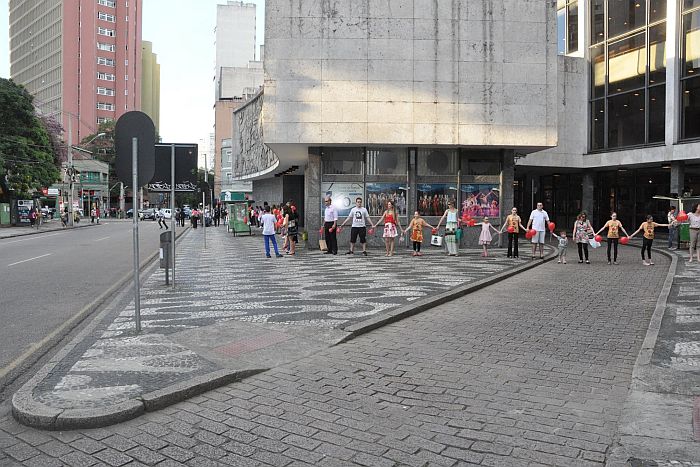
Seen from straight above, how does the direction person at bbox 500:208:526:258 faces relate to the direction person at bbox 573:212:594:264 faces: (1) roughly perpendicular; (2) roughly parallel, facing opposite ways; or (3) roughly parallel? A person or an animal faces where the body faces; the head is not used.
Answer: roughly parallel

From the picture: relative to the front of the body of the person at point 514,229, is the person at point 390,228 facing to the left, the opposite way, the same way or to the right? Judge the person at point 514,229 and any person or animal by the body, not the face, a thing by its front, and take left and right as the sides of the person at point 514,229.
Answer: the same way

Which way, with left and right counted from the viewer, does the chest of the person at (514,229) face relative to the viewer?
facing the viewer

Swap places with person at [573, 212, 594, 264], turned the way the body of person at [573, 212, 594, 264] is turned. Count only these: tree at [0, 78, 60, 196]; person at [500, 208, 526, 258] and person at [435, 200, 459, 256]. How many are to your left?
0

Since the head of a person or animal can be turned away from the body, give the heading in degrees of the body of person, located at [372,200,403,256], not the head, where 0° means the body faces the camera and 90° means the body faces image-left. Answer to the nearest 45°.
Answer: approximately 0°

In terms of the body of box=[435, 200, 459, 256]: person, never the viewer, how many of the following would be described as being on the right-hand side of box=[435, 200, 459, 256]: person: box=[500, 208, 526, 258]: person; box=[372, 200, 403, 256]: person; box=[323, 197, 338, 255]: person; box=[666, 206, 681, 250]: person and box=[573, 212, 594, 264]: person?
2

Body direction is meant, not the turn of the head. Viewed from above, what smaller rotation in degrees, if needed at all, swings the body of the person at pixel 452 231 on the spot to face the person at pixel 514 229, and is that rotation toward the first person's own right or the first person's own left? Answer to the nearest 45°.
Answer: approximately 90° to the first person's own left

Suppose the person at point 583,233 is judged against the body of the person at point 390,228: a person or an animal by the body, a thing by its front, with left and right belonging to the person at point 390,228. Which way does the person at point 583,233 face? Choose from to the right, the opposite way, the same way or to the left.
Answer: the same way

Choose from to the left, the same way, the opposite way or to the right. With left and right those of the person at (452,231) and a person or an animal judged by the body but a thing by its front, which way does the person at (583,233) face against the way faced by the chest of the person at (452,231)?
the same way

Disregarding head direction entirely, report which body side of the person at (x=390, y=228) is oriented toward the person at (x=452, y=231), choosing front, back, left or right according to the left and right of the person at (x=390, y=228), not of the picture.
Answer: left

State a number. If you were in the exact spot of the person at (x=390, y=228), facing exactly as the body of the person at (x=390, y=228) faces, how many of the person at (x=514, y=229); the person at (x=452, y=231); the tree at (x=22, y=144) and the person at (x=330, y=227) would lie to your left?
2

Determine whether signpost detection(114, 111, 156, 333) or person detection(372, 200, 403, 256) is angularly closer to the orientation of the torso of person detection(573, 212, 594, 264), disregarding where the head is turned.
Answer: the signpost

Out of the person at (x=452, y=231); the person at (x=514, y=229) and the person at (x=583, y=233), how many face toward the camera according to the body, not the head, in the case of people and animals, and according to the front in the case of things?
3

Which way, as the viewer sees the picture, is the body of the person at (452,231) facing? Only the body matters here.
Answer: toward the camera

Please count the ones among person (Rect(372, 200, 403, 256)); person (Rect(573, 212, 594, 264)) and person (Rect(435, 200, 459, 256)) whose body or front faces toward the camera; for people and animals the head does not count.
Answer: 3

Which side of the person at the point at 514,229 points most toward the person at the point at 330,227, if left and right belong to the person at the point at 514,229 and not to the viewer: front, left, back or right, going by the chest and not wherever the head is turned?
right

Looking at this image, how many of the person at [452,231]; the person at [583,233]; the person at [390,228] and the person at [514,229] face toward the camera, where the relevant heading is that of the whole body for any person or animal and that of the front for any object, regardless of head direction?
4

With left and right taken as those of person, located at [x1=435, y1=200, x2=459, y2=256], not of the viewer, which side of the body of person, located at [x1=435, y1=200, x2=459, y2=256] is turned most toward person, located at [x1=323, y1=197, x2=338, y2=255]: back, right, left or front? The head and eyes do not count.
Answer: right
